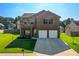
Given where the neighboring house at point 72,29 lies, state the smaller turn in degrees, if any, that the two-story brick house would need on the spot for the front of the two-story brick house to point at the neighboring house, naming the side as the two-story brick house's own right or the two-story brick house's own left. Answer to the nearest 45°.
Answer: approximately 90° to the two-story brick house's own left

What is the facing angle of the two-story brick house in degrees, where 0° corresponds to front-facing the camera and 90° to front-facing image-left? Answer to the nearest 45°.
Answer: approximately 0°
